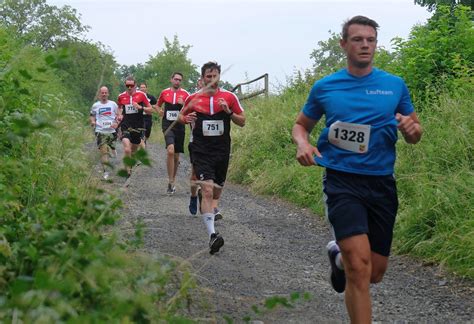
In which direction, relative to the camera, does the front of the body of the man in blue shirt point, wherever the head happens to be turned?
toward the camera

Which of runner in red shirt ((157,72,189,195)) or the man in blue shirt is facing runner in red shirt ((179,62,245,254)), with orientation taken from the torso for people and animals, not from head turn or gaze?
runner in red shirt ((157,72,189,195))

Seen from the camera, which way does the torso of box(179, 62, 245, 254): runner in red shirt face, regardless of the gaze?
toward the camera

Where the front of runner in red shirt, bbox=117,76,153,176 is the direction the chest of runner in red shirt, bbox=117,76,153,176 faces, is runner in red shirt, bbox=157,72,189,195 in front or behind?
in front

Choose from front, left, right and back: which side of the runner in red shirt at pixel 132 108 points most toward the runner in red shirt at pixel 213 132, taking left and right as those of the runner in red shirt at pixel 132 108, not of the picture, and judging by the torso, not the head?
front

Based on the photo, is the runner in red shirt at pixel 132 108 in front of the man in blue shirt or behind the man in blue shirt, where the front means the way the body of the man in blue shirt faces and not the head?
behind

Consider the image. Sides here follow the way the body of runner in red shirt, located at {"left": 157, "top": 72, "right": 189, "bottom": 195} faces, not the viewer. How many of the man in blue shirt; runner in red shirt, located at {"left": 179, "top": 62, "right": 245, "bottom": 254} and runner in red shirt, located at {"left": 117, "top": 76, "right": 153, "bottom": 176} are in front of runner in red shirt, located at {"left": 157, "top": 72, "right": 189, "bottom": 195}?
2

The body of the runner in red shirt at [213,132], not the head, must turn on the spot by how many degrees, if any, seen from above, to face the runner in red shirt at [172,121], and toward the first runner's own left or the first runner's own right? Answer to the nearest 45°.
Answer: approximately 180°

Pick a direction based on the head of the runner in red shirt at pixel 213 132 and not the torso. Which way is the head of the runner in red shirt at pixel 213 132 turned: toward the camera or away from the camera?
toward the camera

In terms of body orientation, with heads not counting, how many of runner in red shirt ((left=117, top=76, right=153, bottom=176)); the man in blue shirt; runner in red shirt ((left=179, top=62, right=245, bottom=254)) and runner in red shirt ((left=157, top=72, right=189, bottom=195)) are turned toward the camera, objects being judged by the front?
4

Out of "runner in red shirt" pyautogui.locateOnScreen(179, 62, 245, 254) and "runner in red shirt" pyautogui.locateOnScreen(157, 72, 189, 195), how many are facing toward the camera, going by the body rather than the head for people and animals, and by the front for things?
2

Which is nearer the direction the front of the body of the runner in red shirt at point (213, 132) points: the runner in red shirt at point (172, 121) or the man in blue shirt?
the man in blue shirt

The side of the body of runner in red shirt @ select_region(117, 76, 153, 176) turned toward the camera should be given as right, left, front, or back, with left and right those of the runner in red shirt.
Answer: front
